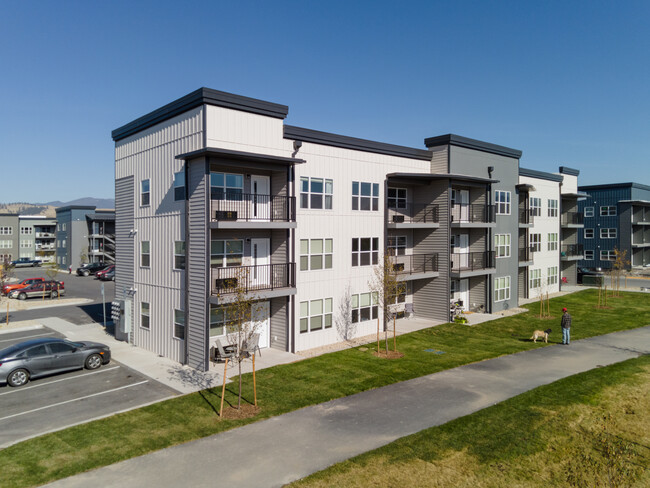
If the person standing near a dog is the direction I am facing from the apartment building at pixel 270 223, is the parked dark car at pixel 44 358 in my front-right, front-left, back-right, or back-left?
back-right

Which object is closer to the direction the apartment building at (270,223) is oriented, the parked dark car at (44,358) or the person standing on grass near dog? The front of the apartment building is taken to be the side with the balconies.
the person standing on grass near dog

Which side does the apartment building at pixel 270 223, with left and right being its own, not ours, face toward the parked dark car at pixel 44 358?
right

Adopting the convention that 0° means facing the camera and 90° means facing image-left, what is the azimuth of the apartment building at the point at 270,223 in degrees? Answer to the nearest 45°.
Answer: approximately 315°
